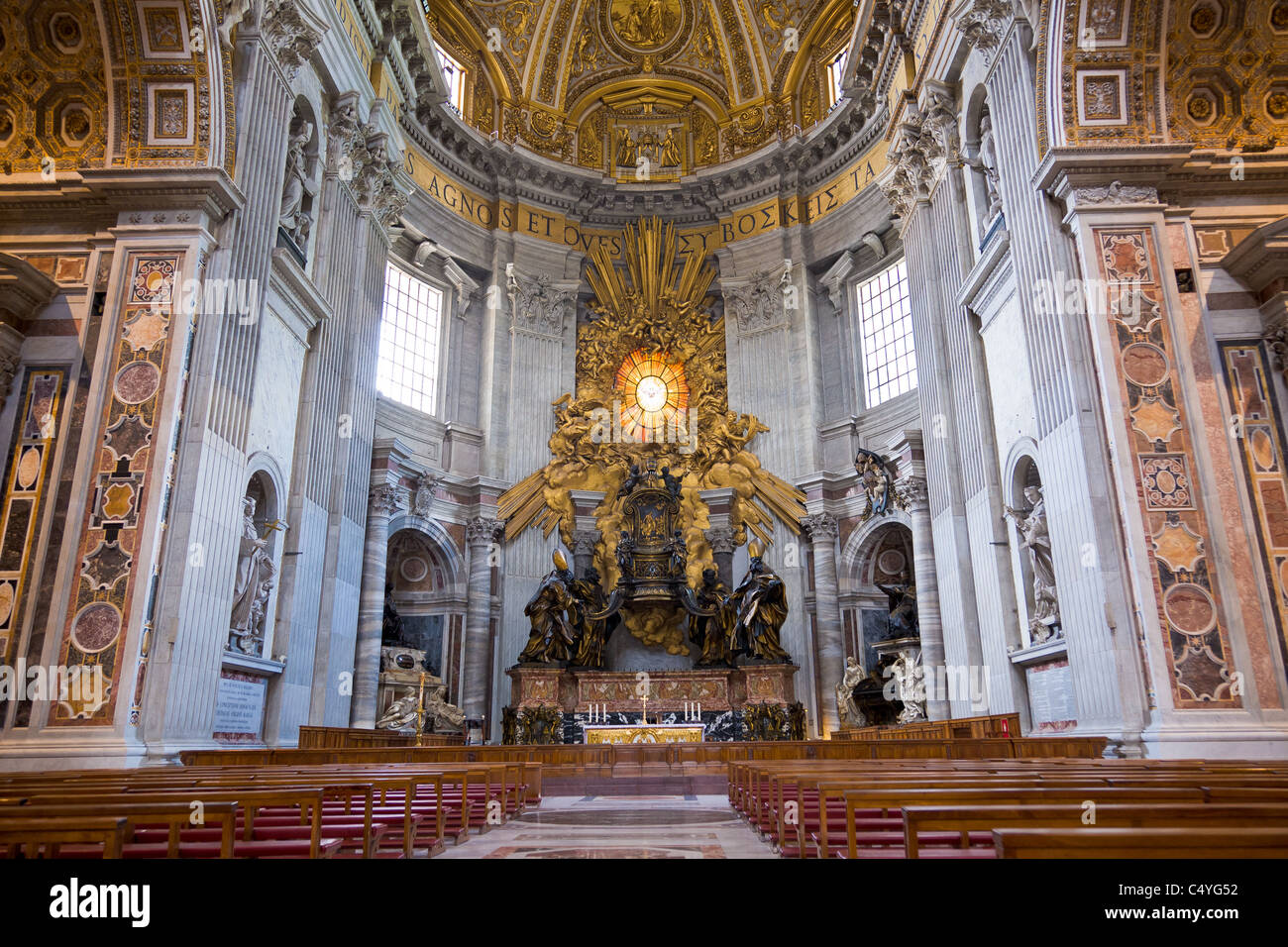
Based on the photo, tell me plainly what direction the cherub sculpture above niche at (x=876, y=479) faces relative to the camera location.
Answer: facing the viewer and to the left of the viewer

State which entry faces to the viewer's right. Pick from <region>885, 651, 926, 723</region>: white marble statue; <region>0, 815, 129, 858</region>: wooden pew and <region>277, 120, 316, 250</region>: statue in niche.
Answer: the statue in niche

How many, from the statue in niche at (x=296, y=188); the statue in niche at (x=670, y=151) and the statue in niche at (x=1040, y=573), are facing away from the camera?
0

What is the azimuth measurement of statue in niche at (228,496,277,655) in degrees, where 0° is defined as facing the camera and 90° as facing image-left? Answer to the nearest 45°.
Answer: approximately 315°

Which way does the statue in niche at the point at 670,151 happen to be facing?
toward the camera

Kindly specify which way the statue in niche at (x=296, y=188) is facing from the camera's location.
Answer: facing to the right of the viewer

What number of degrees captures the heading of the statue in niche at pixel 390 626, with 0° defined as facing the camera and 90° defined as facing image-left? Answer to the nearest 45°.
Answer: approximately 315°

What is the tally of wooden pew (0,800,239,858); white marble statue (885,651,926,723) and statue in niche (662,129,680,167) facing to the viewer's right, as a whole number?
0

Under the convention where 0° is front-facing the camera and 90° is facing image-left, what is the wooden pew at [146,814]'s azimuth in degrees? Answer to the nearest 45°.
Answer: approximately 180°

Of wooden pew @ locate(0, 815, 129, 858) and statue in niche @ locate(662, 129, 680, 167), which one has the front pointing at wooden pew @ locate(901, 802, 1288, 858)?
the statue in niche

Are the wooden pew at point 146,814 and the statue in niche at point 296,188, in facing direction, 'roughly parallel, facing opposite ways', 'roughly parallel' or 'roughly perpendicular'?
roughly perpendicular

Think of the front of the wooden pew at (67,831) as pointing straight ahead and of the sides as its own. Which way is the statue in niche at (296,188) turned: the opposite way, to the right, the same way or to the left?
to the right
